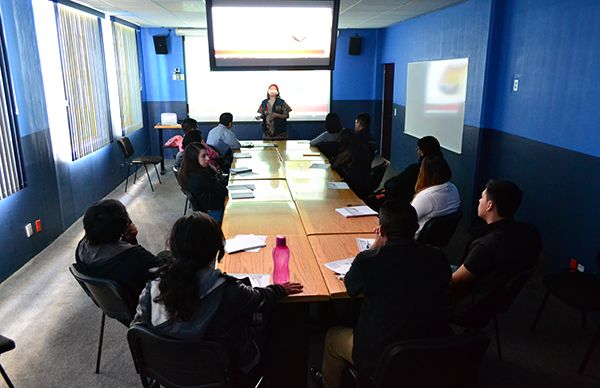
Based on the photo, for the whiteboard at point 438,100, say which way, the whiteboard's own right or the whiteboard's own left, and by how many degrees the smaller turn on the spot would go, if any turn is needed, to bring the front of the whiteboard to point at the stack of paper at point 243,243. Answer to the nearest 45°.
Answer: approximately 45° to the whiteboard's own left

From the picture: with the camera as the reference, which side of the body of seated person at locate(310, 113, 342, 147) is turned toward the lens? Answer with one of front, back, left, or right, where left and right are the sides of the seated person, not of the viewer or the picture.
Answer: left

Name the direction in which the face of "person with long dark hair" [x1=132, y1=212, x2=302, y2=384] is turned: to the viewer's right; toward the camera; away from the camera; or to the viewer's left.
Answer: away from the camera

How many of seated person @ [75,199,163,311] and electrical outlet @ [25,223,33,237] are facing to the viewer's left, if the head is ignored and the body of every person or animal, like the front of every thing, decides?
0

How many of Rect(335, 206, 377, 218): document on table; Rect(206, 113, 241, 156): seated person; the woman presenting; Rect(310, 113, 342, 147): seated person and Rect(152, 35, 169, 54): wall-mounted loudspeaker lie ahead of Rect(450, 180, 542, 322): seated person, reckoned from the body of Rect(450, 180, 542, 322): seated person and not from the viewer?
5

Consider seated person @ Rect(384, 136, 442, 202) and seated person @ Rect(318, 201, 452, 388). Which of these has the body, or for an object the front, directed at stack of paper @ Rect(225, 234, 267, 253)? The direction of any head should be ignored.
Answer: seated person @ Rect(318, 201, 452, 388)

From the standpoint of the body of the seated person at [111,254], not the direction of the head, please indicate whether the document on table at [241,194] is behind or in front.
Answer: in front

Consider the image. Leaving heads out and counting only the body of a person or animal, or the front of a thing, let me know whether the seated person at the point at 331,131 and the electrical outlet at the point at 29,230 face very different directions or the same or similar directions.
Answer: very different directions

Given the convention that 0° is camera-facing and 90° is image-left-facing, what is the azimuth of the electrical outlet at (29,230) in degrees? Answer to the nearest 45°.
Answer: approximately 315°

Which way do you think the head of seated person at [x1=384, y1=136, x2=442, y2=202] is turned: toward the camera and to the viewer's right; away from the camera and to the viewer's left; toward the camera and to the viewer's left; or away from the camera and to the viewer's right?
away from the camera and to the viewer's left

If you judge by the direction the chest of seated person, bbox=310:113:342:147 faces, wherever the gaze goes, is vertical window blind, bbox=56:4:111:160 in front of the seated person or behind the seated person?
in front

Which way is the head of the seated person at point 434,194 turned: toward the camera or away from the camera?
away from the camera

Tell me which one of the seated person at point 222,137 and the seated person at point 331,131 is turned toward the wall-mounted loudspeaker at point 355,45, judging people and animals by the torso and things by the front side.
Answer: the seated person at point 222,137

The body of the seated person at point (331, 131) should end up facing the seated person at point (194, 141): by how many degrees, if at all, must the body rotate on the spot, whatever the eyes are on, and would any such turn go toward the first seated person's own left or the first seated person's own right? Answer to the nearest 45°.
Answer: approximately 45° to the first seated person's own left
